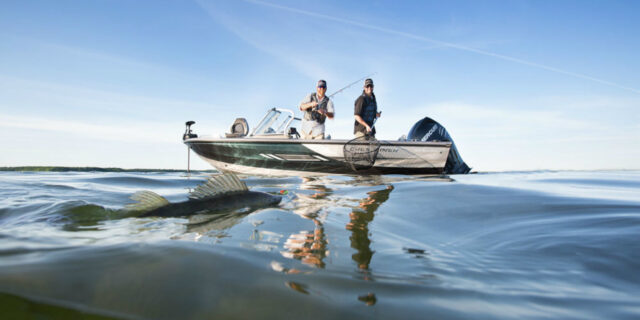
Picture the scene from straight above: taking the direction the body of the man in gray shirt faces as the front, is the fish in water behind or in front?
in front

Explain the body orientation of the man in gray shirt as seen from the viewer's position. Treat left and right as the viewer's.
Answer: facing the viewer

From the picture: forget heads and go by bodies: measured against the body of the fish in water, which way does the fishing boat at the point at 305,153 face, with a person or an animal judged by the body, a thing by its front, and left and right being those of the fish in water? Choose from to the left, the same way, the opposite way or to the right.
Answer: the opposite way

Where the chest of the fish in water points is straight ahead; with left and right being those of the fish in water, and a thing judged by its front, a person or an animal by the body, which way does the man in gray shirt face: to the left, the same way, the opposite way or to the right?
to the right

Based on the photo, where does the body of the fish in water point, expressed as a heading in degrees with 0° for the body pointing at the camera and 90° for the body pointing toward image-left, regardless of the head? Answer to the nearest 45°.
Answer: approximately 270°

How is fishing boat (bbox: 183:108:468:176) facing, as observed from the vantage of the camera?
facing to the left of the viewer

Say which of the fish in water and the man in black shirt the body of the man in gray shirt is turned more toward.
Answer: the fish in water

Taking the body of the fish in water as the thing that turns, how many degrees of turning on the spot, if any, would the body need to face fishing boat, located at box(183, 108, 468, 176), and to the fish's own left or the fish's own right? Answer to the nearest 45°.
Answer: approximately 45° to the fish's own left

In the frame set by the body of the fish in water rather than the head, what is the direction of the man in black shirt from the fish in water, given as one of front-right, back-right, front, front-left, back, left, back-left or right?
front-left

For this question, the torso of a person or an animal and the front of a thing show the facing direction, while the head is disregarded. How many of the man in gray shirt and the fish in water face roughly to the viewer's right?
1

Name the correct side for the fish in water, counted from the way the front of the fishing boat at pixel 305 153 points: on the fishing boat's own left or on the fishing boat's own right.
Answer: on the fishing boat's own left
